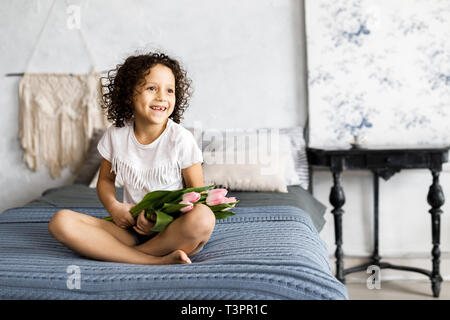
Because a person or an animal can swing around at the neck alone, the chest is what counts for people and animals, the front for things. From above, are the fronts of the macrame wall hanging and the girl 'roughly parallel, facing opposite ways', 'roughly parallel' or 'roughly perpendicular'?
roughly parallel

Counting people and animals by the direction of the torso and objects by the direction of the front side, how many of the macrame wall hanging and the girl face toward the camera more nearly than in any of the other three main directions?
2

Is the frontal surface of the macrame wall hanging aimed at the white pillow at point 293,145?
no

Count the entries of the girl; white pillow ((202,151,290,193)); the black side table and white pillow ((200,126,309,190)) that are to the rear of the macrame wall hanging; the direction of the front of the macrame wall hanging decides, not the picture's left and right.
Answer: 0

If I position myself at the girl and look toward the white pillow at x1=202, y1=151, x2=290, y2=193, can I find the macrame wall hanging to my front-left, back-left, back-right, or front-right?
front-left

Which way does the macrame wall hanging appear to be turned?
toward the camera

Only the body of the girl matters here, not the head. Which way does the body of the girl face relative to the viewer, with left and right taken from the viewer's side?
facing the viewer

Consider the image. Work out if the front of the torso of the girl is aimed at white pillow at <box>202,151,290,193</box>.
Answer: no

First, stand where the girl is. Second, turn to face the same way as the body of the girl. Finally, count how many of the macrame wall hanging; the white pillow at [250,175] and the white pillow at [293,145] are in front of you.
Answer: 0

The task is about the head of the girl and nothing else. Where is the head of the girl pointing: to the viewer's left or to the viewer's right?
to the viewer's right

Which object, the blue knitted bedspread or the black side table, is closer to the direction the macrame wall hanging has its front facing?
the blue knitted bedspread

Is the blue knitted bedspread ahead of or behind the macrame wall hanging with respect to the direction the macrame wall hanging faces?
ahead

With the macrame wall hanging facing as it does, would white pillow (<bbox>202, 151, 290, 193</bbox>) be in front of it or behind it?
in front
